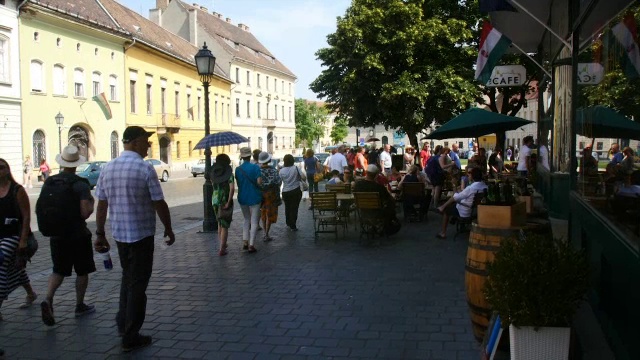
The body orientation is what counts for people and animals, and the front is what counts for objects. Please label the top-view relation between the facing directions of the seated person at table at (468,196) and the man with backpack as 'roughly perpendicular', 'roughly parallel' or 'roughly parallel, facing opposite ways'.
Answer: roughly perpendicular

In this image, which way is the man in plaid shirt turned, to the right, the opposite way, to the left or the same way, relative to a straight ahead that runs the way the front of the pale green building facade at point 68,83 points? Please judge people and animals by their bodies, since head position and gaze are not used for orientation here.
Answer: to the left

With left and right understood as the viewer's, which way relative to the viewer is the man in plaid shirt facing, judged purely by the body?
facing away from the viewer and to the right of the viewer

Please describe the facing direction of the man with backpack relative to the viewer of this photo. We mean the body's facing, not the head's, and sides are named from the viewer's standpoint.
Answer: facing away from the viewer and to the right of the viewer

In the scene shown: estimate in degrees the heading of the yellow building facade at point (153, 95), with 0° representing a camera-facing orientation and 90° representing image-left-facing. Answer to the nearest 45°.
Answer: approximately 315°

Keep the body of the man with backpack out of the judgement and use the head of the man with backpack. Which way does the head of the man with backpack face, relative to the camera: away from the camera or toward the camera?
away from the camera

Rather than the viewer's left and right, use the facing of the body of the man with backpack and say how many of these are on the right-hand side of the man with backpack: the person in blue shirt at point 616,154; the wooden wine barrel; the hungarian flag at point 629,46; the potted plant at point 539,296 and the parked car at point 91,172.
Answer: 4

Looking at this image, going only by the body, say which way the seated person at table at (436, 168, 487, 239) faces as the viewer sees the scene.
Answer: to the viewer's left

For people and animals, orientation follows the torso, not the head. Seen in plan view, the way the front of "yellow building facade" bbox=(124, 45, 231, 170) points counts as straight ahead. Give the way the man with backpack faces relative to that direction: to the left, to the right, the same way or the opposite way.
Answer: to the left
